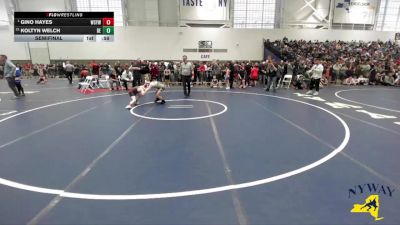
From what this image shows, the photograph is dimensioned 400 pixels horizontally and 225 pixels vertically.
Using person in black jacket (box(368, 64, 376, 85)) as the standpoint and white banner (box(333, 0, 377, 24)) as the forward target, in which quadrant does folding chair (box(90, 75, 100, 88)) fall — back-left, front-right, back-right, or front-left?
back-left

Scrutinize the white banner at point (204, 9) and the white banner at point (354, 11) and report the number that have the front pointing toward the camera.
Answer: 2

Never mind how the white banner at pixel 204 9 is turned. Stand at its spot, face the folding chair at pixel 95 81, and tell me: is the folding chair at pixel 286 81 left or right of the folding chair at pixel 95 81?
left

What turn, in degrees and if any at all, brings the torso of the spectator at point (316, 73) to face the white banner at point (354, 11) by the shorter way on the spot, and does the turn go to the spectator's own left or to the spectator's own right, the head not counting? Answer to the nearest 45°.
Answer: approximately 135° to the spectator's own right

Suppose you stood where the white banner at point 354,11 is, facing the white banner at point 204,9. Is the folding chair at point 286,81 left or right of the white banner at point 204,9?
left

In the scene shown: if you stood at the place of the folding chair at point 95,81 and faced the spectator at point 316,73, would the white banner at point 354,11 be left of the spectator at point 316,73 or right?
left

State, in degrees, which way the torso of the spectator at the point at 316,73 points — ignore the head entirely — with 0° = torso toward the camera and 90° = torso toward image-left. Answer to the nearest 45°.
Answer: approximately 45°

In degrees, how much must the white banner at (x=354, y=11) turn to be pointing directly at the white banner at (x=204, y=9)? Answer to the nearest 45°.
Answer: approximately 45° to its right
